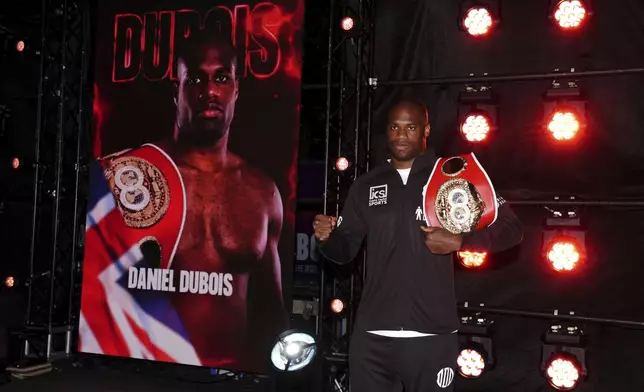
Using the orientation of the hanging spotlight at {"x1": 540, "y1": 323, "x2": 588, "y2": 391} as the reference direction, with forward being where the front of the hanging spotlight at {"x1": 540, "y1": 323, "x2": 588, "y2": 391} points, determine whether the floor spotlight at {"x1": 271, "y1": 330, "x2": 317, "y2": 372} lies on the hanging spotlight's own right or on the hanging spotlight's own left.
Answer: on the hanging spotlight's own right

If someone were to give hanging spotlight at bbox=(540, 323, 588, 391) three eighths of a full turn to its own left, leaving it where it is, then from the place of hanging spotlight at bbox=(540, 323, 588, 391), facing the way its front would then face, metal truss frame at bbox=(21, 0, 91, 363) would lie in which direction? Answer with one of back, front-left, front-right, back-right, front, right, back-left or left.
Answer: back-left

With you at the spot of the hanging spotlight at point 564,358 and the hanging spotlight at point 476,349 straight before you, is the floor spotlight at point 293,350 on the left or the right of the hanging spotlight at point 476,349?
left

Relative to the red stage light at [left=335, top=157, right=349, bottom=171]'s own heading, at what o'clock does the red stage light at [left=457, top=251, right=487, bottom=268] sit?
the red stage light at [left=457, top=251, right=487, bottom=268] is roughly at 9 o'clock from the red stage light at [left=335, top=157, right=349, bottom=171].

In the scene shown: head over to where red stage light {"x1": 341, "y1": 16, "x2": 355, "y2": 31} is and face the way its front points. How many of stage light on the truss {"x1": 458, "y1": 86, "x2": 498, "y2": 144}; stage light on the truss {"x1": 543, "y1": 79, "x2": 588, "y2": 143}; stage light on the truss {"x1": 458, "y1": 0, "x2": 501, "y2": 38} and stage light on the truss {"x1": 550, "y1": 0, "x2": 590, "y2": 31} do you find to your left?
4
